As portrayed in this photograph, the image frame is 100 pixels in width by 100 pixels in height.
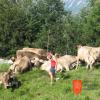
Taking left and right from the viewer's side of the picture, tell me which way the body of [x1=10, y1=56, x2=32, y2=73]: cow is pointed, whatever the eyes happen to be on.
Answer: facing the viewer and to the left of the viewer

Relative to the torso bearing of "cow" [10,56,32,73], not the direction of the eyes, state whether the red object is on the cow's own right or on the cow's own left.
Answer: on the cow's own left

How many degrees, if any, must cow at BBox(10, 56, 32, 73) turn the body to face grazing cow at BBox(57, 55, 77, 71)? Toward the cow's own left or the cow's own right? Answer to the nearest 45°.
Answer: approximately 135° to the cow's own left

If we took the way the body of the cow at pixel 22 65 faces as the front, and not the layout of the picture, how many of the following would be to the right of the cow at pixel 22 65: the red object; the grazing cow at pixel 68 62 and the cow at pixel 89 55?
0
